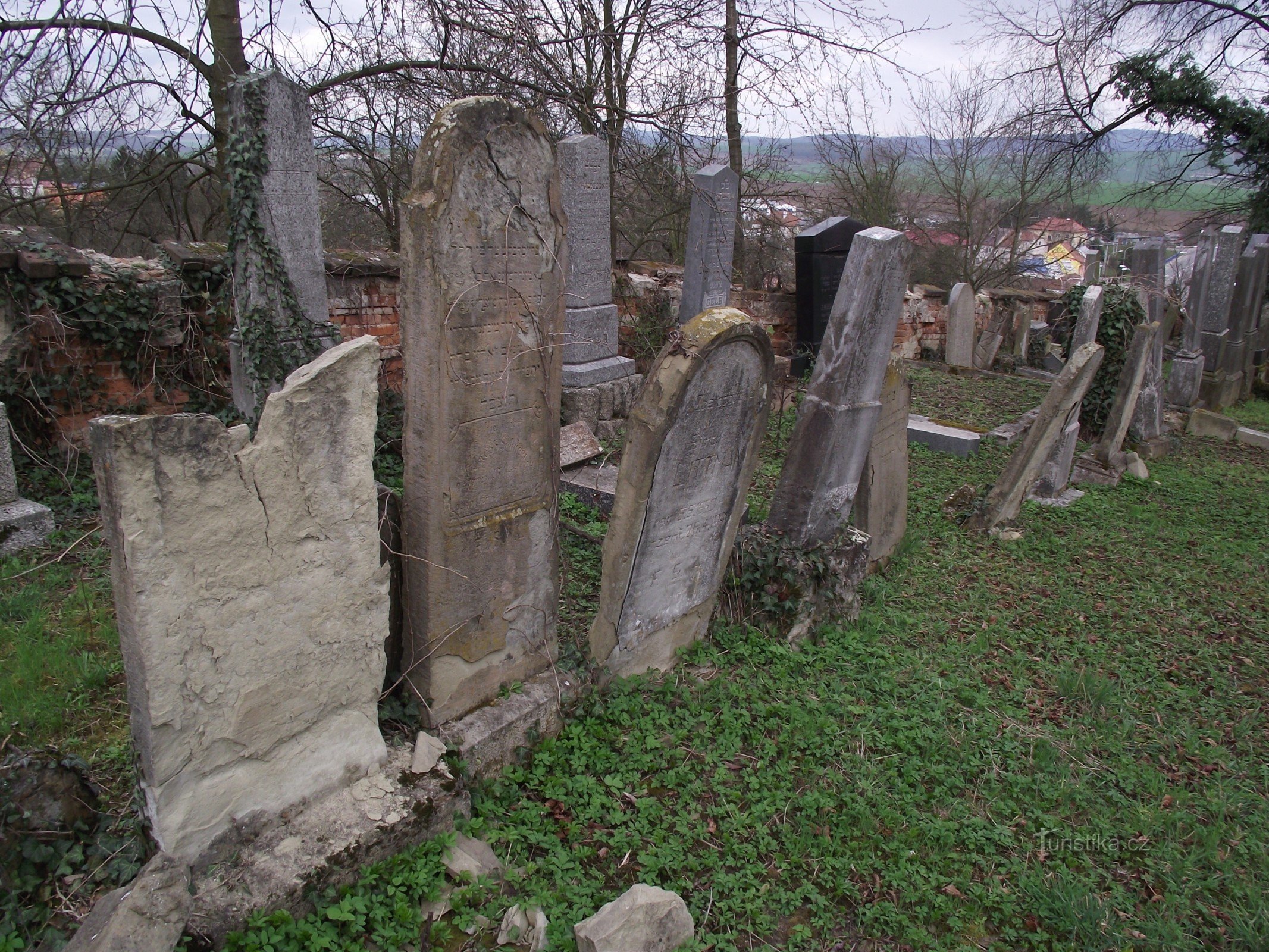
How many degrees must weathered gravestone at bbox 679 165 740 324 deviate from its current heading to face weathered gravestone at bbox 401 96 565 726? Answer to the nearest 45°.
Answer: approximately 45° to its right

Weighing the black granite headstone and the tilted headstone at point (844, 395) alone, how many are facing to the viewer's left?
0
